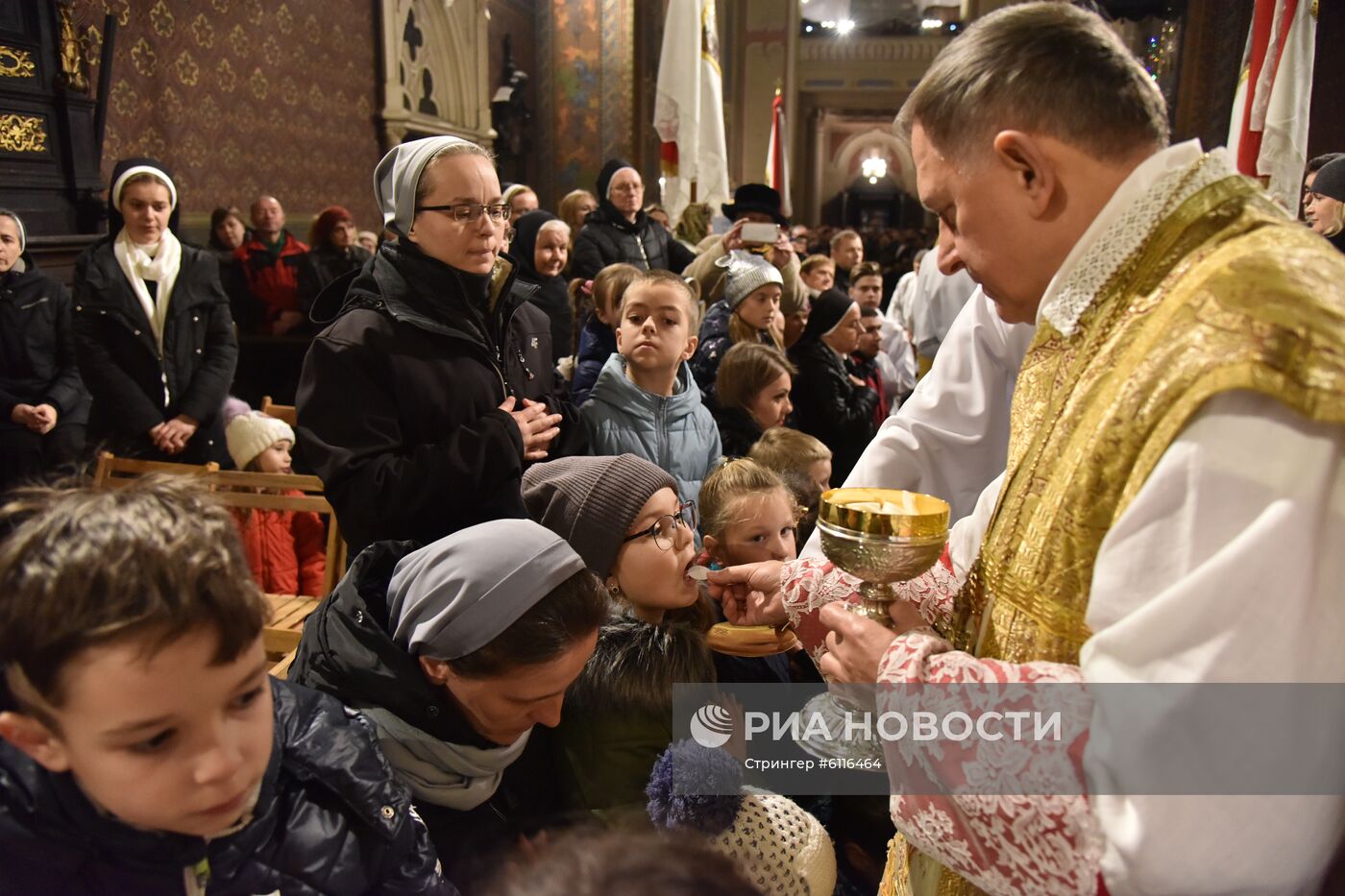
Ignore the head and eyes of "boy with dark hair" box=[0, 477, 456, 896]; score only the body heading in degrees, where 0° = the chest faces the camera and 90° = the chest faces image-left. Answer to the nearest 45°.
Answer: approximately 315°

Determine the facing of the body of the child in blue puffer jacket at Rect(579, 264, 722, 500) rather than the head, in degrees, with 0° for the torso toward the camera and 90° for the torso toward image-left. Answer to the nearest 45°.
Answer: approximately 0°

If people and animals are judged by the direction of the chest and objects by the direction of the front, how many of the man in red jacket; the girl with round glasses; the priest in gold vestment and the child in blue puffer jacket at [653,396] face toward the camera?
2

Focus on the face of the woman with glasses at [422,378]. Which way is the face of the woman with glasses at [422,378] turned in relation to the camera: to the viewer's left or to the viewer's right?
to the viewer's right

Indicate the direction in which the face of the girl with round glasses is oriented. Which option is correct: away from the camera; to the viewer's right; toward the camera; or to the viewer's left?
to the viewer's right

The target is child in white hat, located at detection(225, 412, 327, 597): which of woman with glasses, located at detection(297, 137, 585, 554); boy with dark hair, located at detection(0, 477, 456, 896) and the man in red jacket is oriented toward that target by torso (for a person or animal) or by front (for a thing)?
the man in red jacket

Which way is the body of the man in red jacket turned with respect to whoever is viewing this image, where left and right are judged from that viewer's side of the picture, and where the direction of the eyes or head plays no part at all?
facing the viewer

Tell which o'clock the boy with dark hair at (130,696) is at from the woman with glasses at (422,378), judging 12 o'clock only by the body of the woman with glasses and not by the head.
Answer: The boy with dark hair is roughly at 2 o'clock from the woman with glasses.

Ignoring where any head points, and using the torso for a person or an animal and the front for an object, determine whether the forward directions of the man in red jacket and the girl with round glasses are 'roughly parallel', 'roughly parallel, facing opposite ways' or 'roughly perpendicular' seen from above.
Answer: roughly perpendicular

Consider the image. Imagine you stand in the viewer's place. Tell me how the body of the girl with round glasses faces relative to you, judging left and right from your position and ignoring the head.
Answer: facing to the right of the viewer

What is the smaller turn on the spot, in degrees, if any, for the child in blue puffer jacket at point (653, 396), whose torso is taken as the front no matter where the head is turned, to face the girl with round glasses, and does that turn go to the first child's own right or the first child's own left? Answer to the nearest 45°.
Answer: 0° — they already face them

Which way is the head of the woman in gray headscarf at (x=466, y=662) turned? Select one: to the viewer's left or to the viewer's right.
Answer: to the viewer's right

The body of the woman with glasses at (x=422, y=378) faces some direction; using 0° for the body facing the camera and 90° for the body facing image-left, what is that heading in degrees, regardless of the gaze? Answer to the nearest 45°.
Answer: approximately 315°

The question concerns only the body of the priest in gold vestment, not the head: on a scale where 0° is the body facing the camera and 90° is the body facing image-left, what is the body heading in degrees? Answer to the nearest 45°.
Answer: approximately 90°

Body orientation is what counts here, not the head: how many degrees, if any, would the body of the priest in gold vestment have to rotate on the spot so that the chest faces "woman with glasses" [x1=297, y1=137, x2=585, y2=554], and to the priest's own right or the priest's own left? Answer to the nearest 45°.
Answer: approximately 45° to the priest's own right
